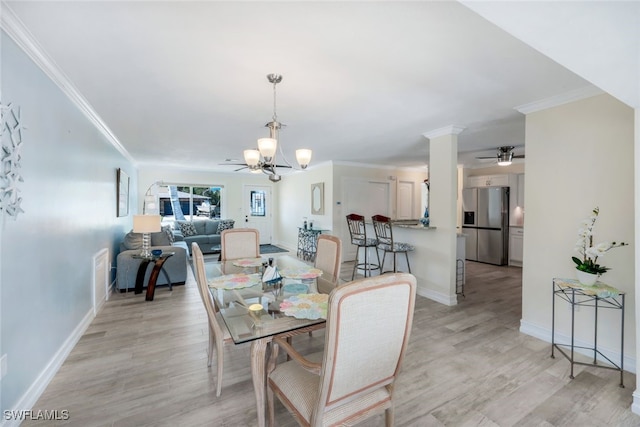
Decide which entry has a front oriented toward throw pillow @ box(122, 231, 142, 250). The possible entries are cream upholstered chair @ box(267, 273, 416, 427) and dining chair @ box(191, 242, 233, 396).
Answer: the cream upholstered chair

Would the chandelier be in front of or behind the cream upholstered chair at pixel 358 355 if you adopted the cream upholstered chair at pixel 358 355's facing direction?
in front

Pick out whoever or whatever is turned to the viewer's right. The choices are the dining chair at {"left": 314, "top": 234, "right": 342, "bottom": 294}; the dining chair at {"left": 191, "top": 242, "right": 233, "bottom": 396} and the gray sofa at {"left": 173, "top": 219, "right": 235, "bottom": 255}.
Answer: the dining chair at {"left": 191, "top": 242, "right": 233, "bottom": 396}

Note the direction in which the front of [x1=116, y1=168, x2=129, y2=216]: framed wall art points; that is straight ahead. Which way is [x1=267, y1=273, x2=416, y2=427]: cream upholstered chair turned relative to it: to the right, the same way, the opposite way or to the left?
to the left

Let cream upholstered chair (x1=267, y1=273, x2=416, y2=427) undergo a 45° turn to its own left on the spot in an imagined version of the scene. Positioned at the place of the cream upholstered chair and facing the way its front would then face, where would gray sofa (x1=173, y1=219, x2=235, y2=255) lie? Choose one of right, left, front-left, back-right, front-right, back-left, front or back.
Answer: front-right

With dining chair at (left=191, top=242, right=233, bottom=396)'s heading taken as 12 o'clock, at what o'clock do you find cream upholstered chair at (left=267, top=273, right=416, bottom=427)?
The cream upholstered chair is roughly at 2 o'clock from the dining chair.

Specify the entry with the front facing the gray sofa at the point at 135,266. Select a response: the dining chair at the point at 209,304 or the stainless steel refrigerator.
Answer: the stainless steel refrigerator

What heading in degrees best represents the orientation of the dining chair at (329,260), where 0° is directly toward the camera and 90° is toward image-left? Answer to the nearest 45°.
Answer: approximately 45°

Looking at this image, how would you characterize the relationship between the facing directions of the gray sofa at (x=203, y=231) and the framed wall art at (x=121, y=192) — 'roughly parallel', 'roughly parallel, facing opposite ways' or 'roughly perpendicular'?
roughly perpendicular

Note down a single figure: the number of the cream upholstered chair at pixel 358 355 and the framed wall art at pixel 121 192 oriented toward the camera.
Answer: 0

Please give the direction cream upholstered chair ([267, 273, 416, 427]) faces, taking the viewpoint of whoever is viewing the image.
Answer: facing away from the viewer and to the left of the viewer

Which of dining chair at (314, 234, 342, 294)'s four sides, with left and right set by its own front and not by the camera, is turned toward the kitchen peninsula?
back

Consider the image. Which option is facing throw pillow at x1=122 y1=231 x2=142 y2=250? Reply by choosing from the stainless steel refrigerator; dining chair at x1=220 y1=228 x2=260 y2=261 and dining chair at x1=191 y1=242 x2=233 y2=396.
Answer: the stainless steel refrigerator

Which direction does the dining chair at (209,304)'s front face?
to the viewer's right
